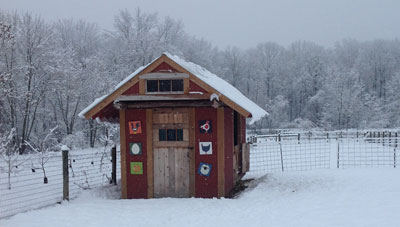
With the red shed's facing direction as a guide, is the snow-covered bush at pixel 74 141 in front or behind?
behind

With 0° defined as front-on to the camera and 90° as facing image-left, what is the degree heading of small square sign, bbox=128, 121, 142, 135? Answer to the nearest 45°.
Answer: approximately 0°

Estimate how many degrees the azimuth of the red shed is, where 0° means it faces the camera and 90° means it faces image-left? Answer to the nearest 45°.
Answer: approximately 0°
